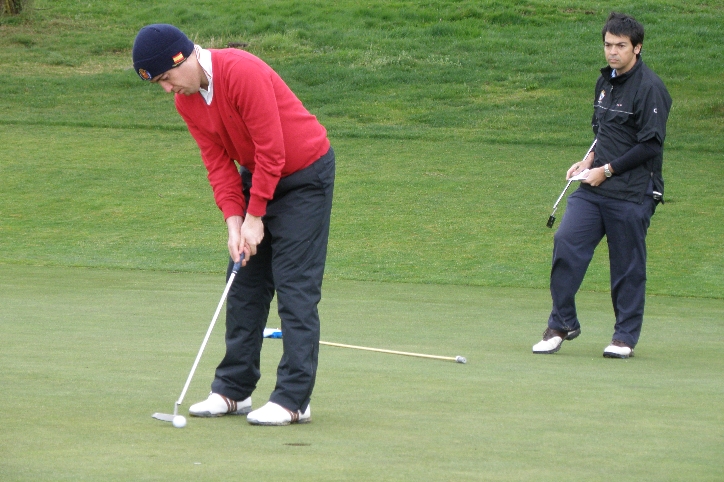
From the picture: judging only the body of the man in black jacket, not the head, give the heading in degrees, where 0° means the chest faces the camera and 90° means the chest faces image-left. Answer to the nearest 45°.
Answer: approximately 45°

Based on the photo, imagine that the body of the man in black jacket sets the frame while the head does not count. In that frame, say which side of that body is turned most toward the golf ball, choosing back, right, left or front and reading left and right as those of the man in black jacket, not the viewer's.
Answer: front

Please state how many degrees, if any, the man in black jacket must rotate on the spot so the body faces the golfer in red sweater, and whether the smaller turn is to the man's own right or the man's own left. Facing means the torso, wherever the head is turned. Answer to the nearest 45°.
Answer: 0° — they already face them
